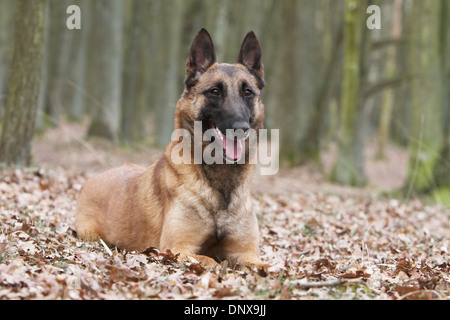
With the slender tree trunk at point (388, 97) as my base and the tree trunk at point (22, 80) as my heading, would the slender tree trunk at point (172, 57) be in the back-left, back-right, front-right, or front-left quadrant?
front-right

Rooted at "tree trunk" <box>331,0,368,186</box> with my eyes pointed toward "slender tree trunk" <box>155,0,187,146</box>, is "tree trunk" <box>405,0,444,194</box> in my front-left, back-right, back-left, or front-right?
back-left

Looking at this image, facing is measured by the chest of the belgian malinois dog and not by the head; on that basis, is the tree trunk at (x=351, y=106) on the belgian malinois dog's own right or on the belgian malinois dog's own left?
on the belgian malinois dog's own left

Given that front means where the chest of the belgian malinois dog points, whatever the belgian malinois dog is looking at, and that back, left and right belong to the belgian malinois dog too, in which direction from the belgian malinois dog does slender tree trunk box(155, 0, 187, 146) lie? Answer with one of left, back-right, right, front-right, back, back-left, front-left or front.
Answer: back-left

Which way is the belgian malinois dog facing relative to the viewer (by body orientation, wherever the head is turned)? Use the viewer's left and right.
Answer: facing the viewer and to the right of the viewer

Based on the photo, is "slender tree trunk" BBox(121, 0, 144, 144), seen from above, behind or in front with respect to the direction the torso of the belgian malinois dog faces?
behind

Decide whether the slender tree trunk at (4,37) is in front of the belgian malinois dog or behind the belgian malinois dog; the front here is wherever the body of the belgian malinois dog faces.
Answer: behind

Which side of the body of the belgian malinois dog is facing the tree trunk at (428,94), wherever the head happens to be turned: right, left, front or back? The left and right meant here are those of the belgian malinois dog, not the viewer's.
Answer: left

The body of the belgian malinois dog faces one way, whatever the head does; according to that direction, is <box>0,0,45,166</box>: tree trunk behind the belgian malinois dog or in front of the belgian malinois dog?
behind
